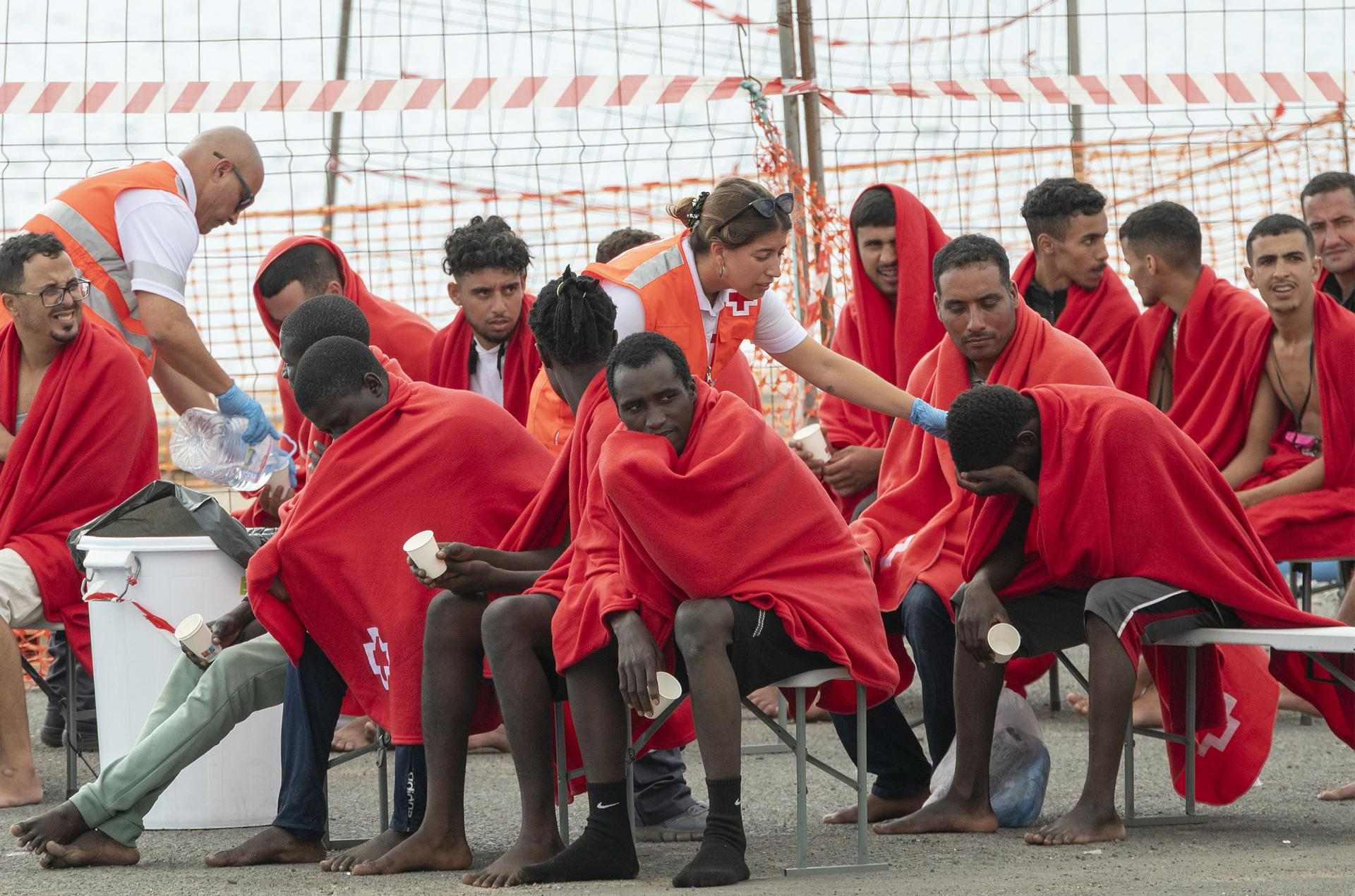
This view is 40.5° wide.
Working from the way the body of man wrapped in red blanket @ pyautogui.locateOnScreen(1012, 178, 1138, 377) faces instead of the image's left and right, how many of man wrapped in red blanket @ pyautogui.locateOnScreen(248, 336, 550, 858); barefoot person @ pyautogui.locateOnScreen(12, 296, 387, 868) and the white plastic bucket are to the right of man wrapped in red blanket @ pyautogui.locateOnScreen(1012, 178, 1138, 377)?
3

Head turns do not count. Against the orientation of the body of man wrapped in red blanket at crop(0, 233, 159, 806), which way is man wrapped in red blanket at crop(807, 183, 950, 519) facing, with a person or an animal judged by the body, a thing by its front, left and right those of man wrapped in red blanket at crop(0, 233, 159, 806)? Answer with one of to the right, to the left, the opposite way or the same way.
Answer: the same way

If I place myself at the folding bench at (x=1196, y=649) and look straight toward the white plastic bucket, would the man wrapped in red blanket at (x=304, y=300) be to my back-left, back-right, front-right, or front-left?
front-right

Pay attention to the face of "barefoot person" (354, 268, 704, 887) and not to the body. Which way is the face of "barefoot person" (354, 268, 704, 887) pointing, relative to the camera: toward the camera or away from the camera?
away from the camera

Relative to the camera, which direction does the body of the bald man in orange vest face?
to the viewer's right

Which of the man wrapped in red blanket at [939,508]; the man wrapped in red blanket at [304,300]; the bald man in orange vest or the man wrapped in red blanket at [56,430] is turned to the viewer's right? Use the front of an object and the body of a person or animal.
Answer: the bald man in orange vest

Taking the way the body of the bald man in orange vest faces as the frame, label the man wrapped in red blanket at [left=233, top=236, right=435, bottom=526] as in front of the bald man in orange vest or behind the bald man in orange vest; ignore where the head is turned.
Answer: in front

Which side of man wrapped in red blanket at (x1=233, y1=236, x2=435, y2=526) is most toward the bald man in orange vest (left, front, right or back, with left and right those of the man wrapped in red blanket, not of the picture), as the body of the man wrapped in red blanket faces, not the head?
front

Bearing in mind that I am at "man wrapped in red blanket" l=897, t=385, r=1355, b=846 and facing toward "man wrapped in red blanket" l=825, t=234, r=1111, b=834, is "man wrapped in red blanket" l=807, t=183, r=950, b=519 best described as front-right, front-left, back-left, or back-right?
front-right

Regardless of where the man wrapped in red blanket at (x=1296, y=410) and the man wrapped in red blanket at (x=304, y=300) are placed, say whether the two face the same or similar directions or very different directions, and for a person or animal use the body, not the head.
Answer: same or similar directions

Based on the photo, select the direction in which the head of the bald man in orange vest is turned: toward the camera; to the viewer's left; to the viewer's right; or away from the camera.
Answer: to the viewer's right

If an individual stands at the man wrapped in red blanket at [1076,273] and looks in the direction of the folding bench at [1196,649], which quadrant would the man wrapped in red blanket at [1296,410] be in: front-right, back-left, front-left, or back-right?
front-left

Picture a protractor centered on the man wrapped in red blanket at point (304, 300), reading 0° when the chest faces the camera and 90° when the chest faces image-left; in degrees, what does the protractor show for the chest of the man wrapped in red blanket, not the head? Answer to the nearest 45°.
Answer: approximately 45°

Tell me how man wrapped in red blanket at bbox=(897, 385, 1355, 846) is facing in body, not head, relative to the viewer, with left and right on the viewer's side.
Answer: facing the viewer and to the left of the viewer

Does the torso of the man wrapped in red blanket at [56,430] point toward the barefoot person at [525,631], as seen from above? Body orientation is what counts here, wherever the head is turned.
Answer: no

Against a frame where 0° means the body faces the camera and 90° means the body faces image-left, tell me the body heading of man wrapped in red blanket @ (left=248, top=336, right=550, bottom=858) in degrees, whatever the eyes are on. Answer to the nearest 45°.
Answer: approximately 45°
